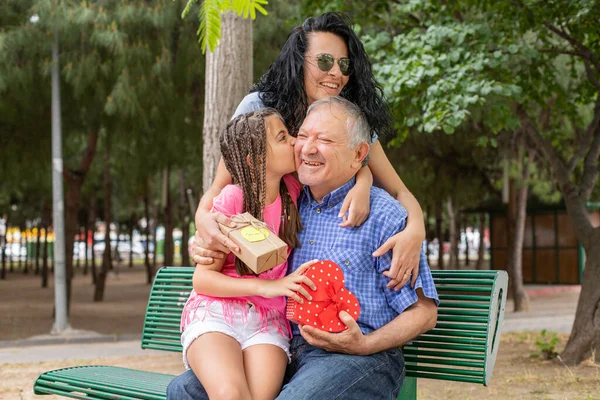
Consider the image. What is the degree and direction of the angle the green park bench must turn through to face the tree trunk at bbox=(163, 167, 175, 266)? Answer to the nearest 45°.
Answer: approximately 135° to its right

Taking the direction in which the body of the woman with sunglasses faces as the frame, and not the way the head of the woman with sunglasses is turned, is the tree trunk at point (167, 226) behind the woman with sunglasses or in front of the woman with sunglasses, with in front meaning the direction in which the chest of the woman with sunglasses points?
behind

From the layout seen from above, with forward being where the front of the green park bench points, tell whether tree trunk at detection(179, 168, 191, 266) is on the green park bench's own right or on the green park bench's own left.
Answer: on the green park bench's own right

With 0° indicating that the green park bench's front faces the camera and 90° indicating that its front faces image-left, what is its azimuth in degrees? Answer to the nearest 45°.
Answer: approximately 45°

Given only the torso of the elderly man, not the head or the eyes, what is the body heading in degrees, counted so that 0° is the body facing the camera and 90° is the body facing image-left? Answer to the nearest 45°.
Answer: approximately 45°

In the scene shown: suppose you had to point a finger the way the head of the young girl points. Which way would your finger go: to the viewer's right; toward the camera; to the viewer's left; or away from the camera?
to the viewer's right
